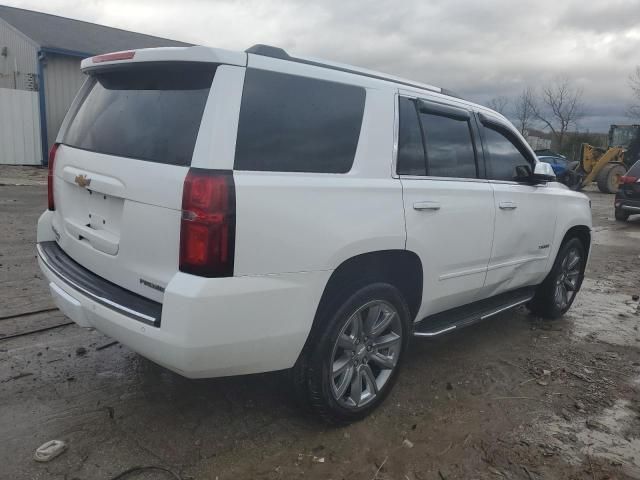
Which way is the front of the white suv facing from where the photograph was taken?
facing away from the viewer and to the right of the viewer

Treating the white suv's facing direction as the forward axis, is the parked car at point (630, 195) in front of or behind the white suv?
in front

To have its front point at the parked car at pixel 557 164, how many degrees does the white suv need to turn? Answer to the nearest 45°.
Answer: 0° — it already faces it

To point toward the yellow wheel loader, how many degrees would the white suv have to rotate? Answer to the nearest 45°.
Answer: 0° — it already faces it

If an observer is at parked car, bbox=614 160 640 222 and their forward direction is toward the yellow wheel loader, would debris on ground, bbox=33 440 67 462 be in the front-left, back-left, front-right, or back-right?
back-left
